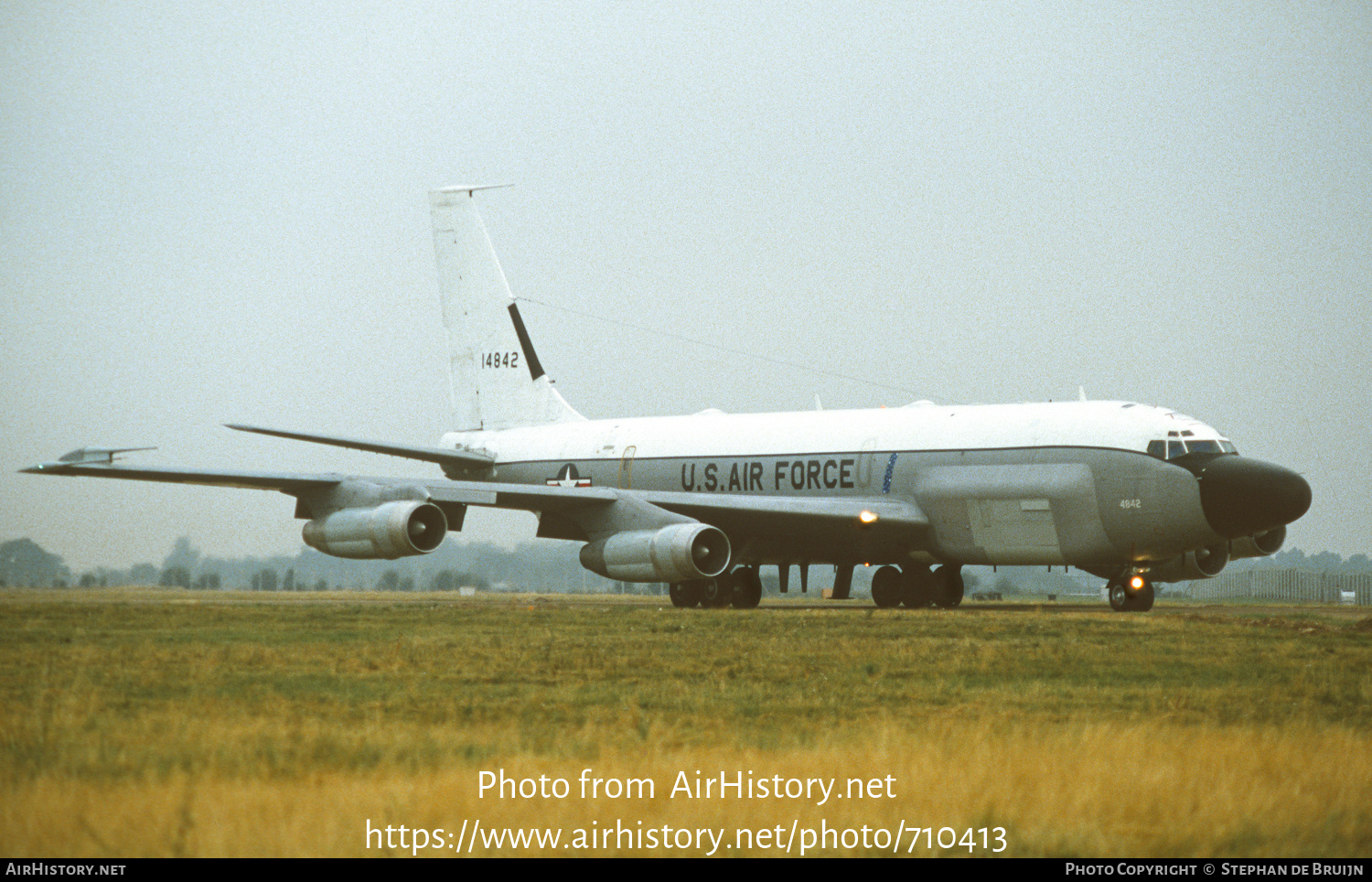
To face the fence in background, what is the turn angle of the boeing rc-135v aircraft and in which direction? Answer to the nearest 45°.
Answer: approximately 90° to its left

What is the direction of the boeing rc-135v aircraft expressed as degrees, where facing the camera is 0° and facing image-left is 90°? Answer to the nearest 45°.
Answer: approximately 315°
